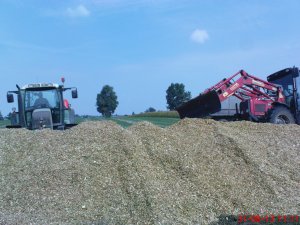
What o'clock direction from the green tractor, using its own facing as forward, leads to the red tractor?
The red tractor is roughly at 9 o'clock from the green tractor.

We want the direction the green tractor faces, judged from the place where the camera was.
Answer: facing the viewer
